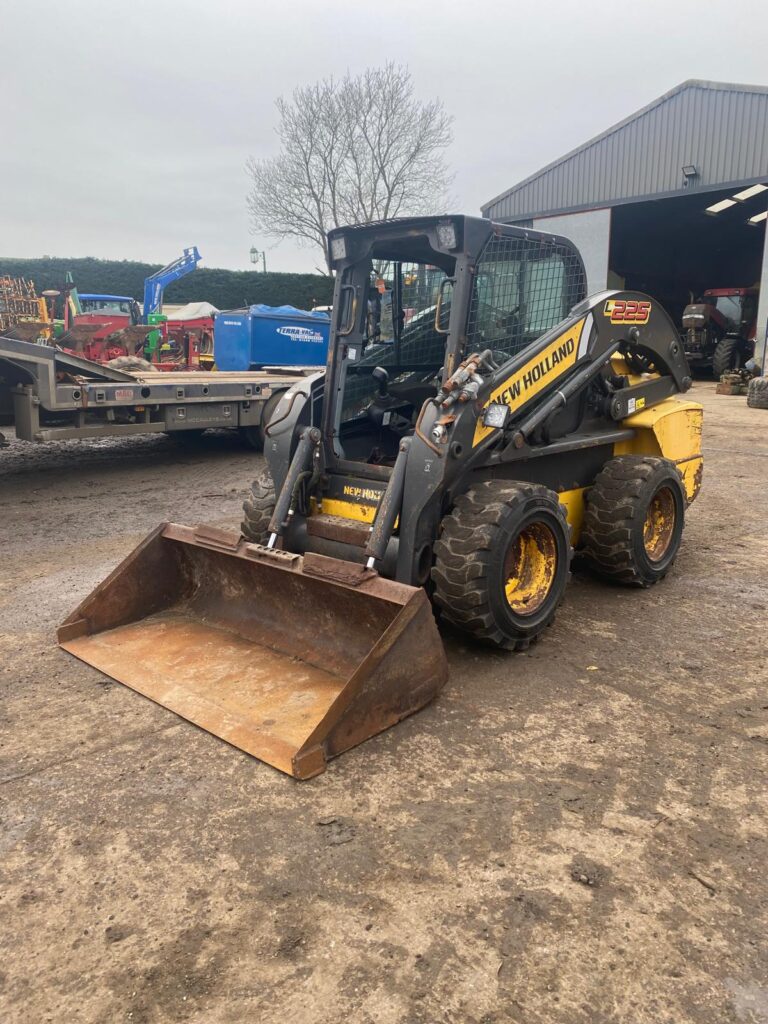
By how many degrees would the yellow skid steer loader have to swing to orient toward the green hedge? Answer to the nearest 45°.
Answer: approximately 135° to its right

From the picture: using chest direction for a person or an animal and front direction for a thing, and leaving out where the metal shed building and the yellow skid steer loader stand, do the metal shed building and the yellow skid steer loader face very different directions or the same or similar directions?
same or similar directions

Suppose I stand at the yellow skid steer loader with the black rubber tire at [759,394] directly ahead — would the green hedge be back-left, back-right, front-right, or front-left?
front-left

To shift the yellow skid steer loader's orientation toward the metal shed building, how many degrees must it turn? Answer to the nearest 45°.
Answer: approximately 135° to its right

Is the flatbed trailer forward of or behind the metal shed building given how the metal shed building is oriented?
forward

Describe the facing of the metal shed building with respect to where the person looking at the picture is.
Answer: facing the viewer and to the left of the viewer

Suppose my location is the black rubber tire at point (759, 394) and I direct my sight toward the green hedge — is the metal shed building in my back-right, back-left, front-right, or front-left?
front-right

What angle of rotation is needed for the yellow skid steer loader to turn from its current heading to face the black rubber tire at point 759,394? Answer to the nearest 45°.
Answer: approximately 180°

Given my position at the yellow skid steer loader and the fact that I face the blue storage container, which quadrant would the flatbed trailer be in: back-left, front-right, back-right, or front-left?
front-left

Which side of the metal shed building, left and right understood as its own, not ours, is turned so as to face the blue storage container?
front

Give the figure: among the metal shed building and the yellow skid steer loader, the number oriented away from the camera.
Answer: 0

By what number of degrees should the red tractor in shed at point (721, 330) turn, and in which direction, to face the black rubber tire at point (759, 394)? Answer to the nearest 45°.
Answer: approximately 45° to its left

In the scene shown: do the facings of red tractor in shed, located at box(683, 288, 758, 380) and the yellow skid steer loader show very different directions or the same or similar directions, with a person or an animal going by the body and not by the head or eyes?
same or similar directions

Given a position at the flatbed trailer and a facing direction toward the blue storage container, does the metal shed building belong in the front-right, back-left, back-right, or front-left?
front-right
